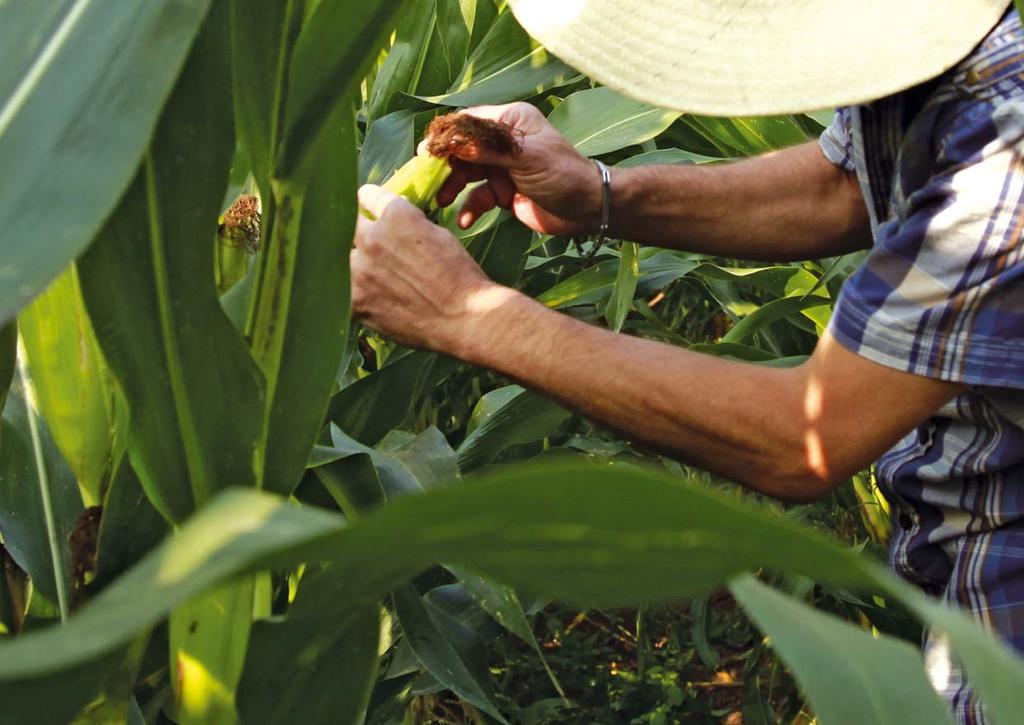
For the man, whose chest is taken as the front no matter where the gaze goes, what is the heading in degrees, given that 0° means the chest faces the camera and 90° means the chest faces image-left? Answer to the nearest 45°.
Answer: approximately 90°
